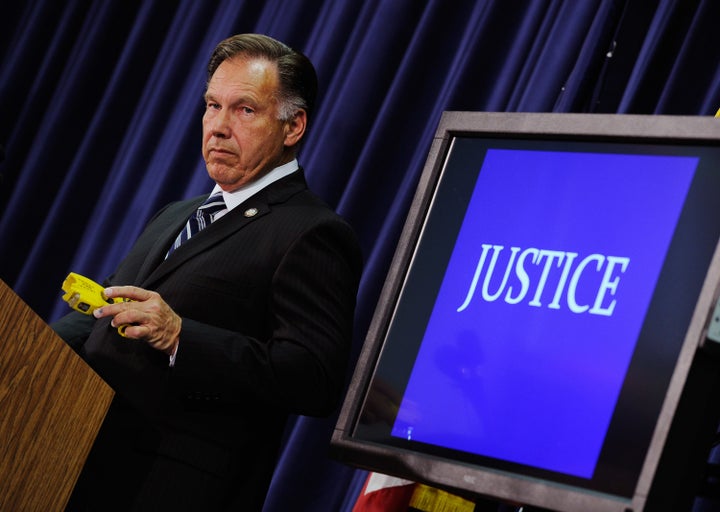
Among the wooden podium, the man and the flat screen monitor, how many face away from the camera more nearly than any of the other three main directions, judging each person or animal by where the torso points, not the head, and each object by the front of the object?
0

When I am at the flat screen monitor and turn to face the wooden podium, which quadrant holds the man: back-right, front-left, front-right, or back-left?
front-right

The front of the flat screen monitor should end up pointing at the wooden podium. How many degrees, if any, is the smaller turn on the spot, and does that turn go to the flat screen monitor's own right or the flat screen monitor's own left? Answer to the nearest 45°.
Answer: approximately 45° to the flat screen monitor's own right

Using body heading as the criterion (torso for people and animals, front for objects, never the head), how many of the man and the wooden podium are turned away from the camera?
0

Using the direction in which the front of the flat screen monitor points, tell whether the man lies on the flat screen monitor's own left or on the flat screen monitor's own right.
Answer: on the flat screen monitor's own right

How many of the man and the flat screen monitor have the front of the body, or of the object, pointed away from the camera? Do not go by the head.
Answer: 0

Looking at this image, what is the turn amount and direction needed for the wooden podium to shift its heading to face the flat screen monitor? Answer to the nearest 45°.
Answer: approximately 135° to its left

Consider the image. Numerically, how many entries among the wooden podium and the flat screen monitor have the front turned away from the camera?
0

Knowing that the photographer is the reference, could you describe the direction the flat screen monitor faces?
facing the viewer and to the left of the viewer

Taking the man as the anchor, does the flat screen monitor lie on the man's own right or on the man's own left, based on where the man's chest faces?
on the man's own left
